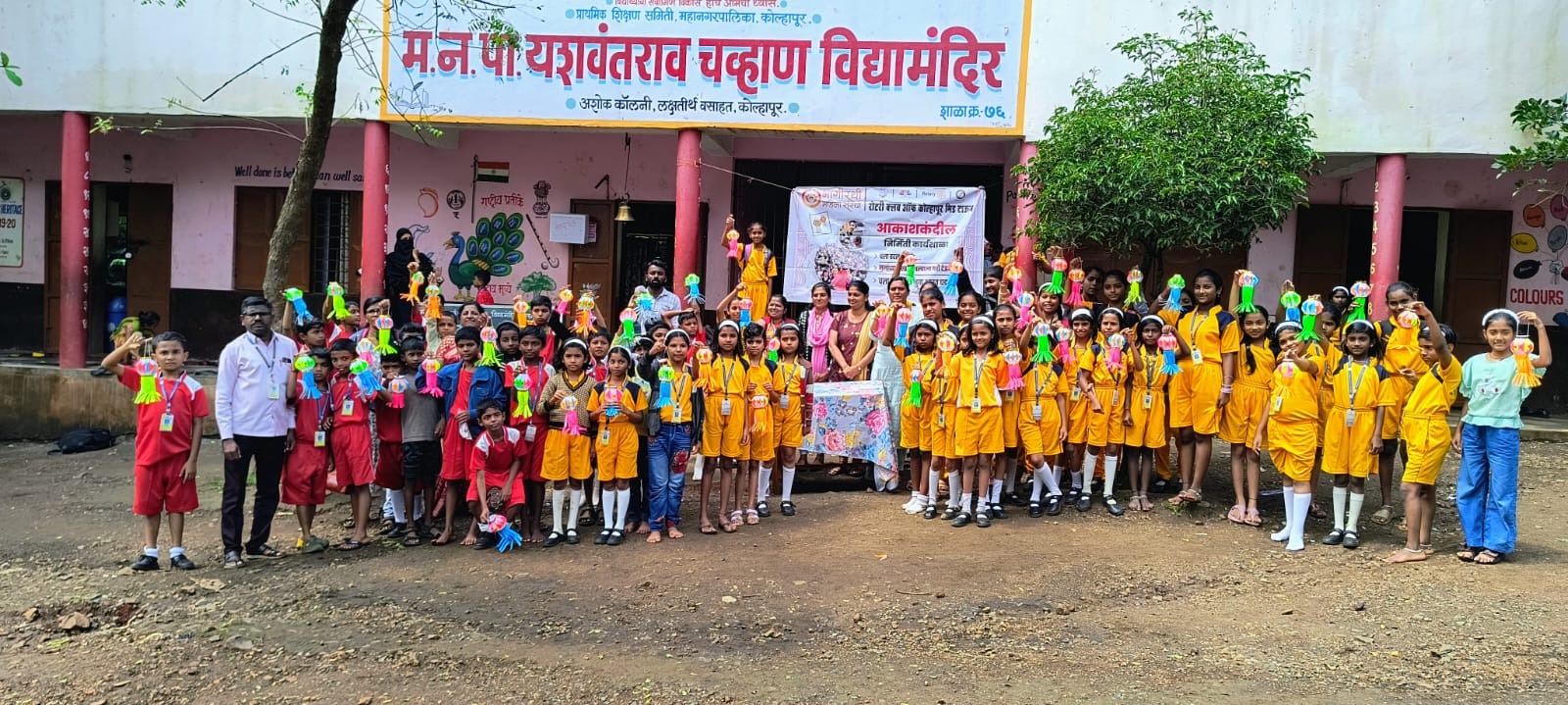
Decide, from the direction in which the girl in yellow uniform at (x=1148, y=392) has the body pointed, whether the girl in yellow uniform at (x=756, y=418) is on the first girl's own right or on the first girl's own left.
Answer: on the first girl's own right

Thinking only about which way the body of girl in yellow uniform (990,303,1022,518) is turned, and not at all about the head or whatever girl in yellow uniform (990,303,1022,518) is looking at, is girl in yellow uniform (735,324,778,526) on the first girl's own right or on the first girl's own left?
on the first girl's own right

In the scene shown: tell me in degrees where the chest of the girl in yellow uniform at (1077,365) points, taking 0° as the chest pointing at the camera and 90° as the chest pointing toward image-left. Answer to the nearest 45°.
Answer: approximately 0°

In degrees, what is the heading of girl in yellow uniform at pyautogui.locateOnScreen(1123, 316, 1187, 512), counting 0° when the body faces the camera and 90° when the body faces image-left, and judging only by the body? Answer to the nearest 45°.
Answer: approximately 0°

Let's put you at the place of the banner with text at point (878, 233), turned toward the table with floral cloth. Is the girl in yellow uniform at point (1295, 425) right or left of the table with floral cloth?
left
